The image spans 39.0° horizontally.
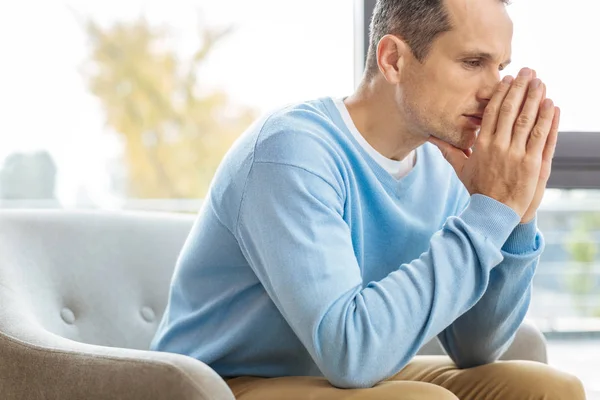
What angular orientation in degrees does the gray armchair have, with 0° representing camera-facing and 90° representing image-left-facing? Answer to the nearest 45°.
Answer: approximately 315°

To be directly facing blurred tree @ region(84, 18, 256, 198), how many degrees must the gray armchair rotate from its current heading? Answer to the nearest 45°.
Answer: approximately 135° to its left

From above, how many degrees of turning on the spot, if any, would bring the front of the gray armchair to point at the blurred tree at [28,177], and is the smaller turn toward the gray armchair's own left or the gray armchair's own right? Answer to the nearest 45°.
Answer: approximately 135° to the gray armchair's own left

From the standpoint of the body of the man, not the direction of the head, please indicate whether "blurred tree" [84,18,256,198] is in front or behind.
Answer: behind

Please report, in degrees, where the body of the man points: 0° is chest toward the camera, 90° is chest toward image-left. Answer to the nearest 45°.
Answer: approximately 315°

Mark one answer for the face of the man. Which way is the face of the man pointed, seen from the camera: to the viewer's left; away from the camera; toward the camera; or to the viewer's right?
to the viewer's right
